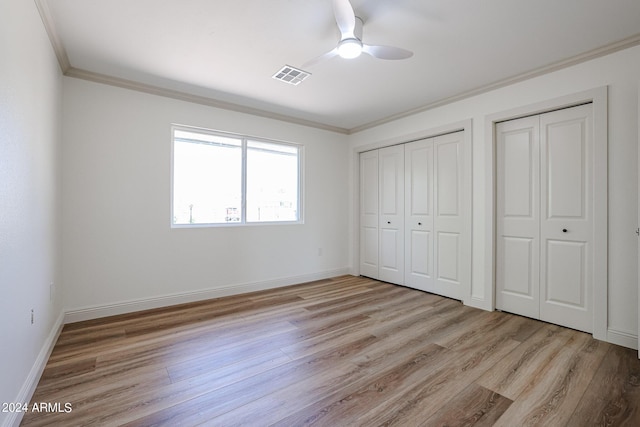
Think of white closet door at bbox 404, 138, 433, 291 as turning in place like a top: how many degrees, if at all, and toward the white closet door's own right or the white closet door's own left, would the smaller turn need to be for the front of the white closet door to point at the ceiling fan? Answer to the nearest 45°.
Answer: approximately 45° to the white closet door's own left

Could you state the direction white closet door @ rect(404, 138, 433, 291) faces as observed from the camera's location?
facing the viewer and to the left of the viewer

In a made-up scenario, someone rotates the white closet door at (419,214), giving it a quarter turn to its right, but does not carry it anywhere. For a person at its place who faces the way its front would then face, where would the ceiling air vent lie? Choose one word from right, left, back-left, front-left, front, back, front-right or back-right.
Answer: left

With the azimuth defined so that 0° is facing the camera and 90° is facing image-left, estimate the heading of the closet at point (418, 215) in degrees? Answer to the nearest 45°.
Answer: approximately 45°

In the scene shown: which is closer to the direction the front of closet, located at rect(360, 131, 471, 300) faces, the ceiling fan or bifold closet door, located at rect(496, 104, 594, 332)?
the ceiling fan

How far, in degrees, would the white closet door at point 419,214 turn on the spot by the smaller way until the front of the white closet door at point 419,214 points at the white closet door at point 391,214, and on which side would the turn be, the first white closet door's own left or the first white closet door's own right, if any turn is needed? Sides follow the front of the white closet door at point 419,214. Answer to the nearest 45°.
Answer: approximately 90° to the first white closet door's own right

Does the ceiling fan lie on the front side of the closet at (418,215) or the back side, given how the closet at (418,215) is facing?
on the front side

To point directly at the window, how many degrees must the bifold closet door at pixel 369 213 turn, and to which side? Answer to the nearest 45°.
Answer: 0° — it already faces it

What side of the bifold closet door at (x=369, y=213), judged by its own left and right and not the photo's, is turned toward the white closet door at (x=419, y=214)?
left

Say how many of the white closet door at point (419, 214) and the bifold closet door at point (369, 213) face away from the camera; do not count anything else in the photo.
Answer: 0

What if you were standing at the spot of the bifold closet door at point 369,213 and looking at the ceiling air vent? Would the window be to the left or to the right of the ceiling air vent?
right
